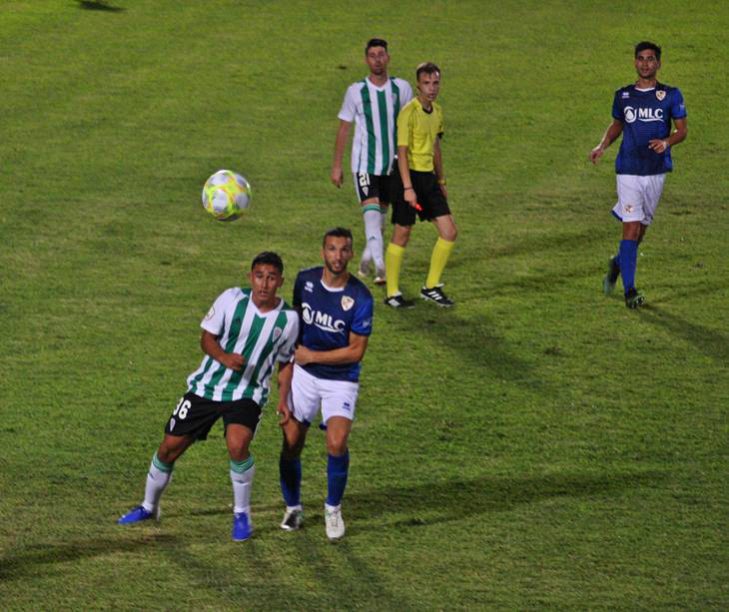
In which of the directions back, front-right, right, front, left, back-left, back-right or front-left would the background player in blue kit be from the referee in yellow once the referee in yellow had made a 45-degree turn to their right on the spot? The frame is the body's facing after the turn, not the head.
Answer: left

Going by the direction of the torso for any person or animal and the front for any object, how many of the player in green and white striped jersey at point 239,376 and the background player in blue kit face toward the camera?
2

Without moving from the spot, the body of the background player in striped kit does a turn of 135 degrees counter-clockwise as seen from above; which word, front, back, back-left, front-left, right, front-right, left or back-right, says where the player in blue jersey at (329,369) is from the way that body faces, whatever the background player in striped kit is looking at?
back-right

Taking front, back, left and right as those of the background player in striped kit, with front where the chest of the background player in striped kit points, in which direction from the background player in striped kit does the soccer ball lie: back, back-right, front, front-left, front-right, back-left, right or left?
front-right

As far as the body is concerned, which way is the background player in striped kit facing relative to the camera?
toward the camera

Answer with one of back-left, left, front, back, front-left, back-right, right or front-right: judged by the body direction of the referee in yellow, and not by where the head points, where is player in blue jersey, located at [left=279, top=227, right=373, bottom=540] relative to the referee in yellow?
front-right

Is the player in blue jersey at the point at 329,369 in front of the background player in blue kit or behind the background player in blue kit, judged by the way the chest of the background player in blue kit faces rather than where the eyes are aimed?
in front

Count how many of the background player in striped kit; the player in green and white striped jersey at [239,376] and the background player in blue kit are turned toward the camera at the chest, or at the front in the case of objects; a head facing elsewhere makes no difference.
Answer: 3

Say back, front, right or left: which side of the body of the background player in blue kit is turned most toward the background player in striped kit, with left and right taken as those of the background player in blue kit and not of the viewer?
right

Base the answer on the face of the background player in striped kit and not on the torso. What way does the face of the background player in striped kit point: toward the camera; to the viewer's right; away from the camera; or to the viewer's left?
toward the camera

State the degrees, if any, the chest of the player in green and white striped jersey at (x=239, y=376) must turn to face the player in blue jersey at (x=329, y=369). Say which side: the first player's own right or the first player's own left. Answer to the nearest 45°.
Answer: approximately 90° to the first player's own left

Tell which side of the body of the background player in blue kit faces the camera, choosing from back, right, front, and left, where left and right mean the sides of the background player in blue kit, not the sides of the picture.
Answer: front

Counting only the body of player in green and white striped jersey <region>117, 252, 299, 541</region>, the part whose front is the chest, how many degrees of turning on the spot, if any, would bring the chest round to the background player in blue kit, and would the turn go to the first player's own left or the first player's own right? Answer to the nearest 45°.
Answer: approximately 135° to the first player's own left

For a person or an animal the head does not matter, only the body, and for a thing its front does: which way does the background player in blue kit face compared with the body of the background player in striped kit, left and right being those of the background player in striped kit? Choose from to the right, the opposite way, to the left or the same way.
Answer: the same way

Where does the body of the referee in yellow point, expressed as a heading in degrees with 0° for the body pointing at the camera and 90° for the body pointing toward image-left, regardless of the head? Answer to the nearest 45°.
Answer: approximately 315°

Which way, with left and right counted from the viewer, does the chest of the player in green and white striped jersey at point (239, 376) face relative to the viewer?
facing the viewer

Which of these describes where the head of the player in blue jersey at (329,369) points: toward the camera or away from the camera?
toward the camera

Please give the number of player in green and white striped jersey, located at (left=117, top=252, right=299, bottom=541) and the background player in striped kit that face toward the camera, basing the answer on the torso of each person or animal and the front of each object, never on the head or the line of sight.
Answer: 2

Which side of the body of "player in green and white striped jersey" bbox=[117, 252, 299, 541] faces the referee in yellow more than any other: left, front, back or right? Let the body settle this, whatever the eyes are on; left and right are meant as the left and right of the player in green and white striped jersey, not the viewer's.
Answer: back

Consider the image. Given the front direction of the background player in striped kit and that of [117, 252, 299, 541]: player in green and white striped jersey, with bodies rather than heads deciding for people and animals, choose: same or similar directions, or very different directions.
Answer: same or similar directions

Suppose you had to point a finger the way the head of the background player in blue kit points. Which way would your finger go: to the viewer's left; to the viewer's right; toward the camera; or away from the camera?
toward the camera
